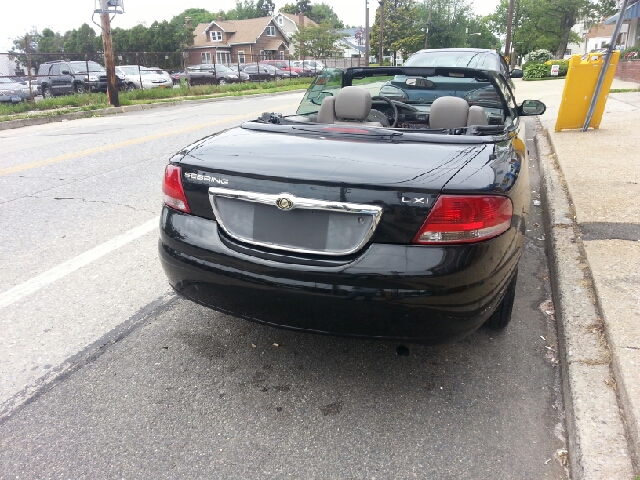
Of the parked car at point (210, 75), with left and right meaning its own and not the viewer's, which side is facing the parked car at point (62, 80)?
right

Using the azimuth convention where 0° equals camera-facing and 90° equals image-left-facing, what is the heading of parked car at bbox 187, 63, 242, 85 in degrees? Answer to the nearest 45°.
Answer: approximately 315°

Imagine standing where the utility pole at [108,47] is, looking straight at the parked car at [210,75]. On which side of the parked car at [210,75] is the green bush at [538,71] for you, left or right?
right

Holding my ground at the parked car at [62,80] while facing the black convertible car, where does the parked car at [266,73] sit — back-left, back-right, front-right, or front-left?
back-left

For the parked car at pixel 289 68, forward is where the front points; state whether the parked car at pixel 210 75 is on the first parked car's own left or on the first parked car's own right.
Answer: on the first parked car's own right

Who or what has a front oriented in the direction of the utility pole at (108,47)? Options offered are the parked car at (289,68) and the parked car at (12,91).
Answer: the parked car at (12,91)
